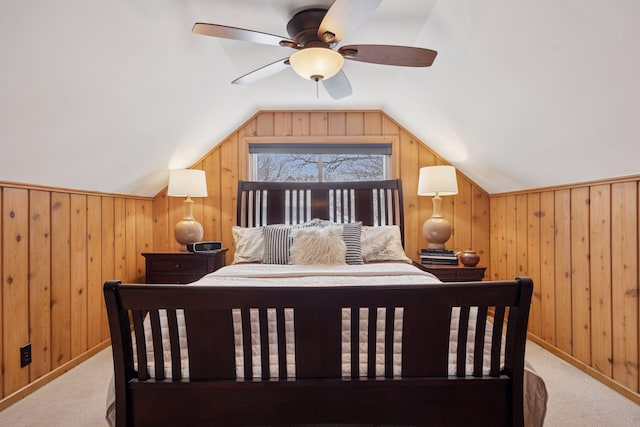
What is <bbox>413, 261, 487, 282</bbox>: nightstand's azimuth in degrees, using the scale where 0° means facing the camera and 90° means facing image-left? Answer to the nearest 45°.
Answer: approximately 0°

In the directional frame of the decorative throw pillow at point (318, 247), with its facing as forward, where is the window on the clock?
The window is roughly at 6 o'clock from the decorative throw pillow.

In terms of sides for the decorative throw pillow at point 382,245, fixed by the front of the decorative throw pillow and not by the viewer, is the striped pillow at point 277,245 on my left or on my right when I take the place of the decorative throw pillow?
on my right

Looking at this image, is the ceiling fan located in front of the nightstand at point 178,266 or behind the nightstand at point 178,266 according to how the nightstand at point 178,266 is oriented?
in front

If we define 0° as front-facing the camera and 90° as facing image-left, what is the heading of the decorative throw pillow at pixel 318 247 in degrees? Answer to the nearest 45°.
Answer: approximately 0°

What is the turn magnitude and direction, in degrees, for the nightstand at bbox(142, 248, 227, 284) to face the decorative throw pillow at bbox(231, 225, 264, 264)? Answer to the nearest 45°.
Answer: approximately 45° to its left
